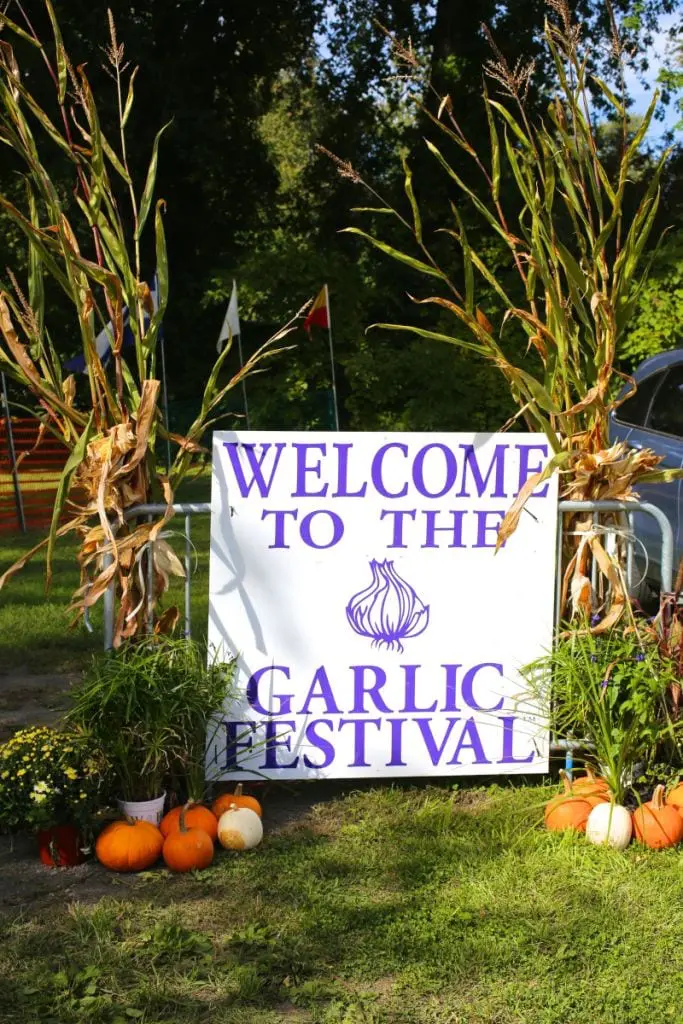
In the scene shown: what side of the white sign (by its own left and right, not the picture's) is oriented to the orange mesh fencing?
back

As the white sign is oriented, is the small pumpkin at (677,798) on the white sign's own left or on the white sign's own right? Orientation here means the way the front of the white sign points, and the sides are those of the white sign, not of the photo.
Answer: on the white sign's own left

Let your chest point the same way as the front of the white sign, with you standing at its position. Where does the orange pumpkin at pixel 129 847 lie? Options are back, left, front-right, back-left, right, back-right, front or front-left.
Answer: front-right

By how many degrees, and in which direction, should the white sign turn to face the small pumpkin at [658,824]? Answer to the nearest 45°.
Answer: approximately 45° to its left

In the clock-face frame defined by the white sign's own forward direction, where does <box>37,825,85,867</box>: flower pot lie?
The flower pot is roughly at 2 o'clock from the white sign.

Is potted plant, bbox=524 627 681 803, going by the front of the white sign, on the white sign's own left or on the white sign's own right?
on the white sign's own left

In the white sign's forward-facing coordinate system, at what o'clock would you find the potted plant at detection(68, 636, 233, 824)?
The potted plant is roughly at 2 o'clock from the white sign.

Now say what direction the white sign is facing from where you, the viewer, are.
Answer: facing the viewer

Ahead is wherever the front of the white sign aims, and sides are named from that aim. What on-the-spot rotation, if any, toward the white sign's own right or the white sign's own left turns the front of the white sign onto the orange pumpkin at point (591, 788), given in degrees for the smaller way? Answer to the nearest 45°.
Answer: approximately 90° to the white sign's own left

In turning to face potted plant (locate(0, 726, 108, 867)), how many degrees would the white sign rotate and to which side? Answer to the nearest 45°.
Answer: approximately 45° to its right

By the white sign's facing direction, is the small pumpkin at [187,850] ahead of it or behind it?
ahead
